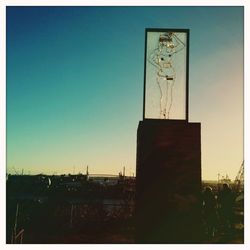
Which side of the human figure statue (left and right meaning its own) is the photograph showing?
front
